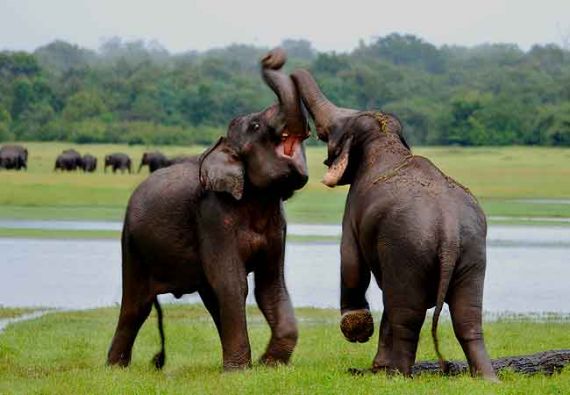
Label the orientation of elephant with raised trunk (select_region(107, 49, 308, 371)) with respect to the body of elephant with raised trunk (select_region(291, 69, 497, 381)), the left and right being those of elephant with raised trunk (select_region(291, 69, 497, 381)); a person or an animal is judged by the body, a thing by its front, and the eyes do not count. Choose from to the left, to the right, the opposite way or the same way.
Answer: the opposite way

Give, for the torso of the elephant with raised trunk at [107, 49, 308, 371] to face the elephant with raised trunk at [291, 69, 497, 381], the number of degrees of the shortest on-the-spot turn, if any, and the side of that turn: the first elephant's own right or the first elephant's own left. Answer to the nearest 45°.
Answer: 0° — it already faces it

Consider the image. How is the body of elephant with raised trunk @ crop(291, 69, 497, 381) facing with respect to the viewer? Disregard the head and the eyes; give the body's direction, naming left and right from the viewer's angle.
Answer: facing away from the viewer and to the left of the viewer

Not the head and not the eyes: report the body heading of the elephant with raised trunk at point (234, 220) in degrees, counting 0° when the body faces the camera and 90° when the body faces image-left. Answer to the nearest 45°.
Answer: approximately 315°

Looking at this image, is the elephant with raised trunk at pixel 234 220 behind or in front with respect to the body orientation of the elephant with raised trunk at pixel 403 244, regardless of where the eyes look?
in front
